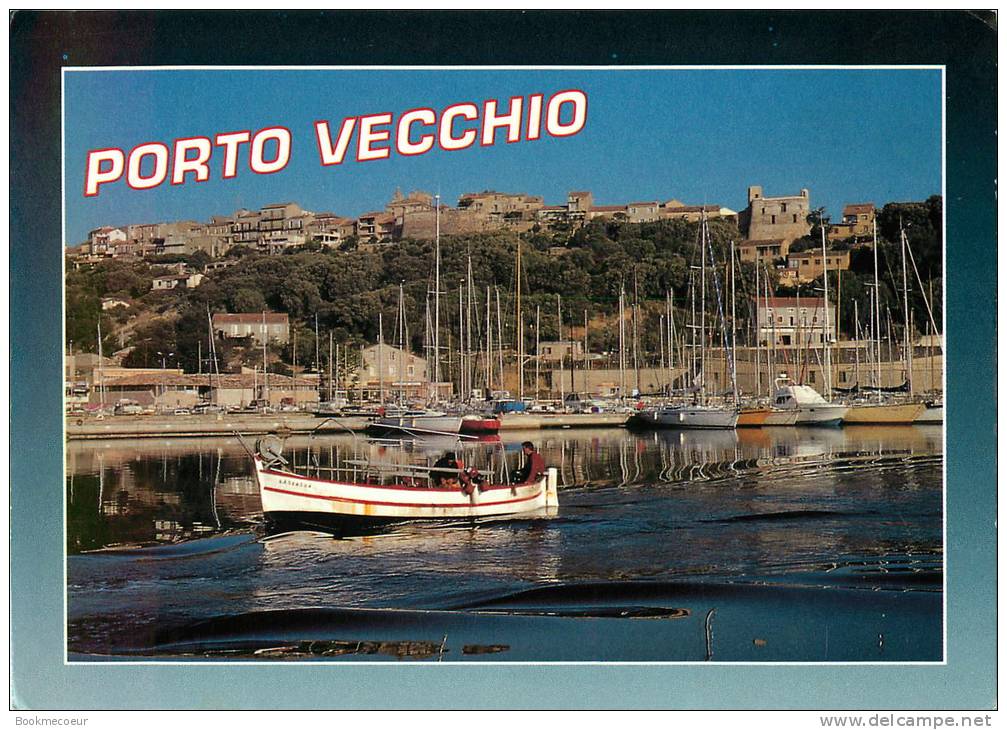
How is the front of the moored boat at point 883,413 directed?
to the viewer's right

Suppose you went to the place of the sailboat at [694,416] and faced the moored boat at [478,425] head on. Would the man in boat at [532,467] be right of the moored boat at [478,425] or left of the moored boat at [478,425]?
left

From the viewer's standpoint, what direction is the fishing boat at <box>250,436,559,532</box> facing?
to the viewer's left

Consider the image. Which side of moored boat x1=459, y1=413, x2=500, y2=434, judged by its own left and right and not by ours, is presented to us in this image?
right
